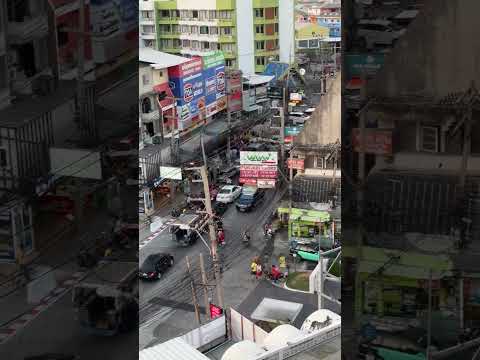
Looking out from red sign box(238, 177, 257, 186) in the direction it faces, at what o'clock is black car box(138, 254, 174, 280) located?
The black car is roughly at 1 o'clock from the red sign.

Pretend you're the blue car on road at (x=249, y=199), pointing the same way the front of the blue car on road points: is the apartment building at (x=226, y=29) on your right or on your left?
on your right

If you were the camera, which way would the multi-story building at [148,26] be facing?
facing the viewer and to the right of the viewer

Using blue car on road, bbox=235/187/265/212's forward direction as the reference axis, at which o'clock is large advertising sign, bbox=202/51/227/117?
The large advertising sign is roughly at 4 o'clock from the blue car on road.

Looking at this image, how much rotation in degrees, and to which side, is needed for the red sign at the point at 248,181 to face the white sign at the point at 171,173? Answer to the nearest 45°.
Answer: approximately 90° to its right
